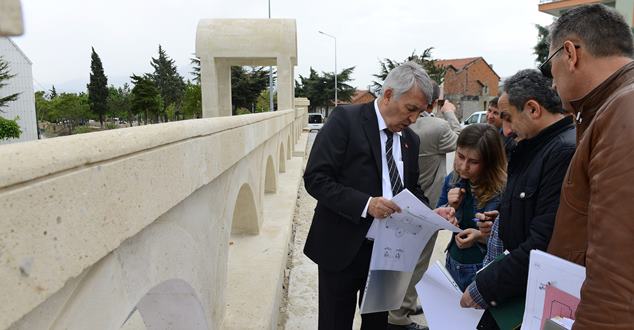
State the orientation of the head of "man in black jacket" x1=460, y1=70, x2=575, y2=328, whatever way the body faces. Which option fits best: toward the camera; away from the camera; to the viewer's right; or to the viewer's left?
to the viewer's left

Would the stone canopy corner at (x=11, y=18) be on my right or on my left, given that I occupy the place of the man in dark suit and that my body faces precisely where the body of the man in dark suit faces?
on my right

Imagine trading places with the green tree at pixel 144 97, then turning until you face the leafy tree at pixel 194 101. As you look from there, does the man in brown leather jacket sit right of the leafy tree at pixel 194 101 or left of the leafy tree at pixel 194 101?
right

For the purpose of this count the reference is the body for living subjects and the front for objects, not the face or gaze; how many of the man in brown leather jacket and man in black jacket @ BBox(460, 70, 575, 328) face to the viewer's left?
2

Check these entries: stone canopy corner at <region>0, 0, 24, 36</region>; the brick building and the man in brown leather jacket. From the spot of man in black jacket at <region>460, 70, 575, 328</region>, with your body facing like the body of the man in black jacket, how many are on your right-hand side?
1

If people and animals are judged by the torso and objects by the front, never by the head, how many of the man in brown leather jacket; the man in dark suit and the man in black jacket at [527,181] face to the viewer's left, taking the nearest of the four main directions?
2

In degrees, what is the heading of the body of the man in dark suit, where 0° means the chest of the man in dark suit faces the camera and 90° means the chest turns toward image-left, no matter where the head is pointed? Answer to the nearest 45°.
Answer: approximately 315°

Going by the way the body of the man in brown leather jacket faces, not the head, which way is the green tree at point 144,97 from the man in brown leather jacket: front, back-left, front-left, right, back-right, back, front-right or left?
front-right

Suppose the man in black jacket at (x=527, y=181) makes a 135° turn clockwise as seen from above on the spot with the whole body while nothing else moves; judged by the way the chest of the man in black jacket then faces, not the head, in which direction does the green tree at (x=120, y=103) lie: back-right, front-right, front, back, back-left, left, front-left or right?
left

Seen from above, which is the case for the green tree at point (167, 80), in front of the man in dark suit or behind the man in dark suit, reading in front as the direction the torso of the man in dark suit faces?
behind

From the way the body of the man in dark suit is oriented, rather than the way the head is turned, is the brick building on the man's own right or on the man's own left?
on the man's own left

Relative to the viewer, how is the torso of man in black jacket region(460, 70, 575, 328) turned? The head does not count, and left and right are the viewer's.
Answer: facing to the left of the viewer
